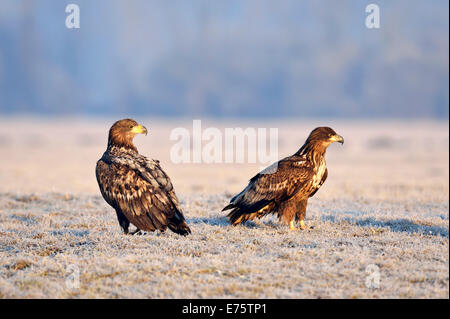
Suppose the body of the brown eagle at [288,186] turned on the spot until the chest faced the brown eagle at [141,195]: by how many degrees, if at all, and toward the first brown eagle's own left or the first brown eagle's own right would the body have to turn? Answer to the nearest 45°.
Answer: approximately 135° to the first brown eagle's own right

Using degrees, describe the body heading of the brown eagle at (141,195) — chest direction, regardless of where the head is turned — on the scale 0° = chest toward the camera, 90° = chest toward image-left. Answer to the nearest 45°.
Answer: approximately 135°

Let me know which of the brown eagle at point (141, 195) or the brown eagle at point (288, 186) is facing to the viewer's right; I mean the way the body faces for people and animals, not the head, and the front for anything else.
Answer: the brown eagle at point (288, 186)

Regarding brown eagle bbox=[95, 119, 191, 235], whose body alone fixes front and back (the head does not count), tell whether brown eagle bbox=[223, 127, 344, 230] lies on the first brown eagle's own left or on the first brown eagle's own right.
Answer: on the first brown eagle's own right

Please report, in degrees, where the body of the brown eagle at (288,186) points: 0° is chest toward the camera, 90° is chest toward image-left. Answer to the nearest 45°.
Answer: approximately 270°

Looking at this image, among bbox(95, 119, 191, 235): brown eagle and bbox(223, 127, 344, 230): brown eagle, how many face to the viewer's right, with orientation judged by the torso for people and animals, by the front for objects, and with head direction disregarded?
1
